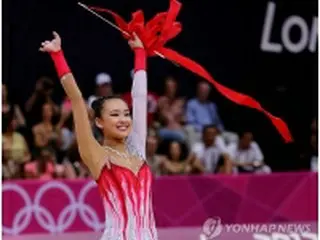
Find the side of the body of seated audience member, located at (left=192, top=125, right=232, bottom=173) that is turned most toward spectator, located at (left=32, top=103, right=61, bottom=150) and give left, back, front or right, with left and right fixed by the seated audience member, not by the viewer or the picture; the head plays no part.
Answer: right

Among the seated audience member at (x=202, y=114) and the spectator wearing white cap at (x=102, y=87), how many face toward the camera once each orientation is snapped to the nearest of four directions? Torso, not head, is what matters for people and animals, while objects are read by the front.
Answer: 2

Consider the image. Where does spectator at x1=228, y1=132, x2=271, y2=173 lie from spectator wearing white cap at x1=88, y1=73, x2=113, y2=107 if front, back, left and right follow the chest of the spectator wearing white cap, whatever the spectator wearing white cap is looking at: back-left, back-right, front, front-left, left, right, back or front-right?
left

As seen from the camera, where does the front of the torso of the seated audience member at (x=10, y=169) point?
toward the camera

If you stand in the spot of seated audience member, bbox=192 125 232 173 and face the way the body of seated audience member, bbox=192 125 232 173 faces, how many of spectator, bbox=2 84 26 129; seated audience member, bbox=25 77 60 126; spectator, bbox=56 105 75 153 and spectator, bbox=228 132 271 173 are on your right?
3

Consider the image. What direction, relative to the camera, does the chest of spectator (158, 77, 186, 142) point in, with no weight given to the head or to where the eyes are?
toward the camera

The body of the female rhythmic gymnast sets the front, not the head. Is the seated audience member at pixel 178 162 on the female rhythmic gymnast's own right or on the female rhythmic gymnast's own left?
on the female rhythmic gymnast's own left
